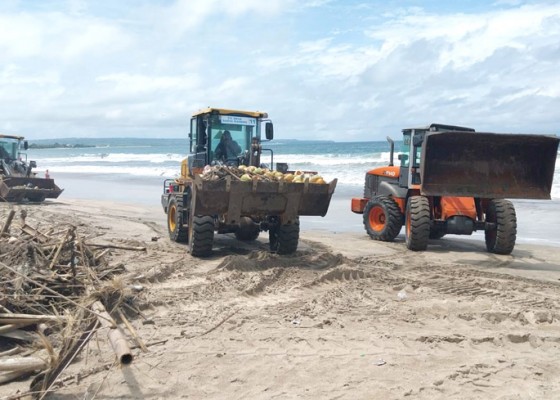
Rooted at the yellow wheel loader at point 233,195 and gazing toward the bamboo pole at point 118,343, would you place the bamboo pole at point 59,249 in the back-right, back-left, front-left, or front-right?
front-right

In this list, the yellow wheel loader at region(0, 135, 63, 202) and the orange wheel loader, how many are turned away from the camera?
0

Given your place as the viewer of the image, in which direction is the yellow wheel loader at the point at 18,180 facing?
facing the viewer and to the right of the viewer

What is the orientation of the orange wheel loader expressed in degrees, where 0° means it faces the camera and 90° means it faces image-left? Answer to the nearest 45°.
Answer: approximately 315°

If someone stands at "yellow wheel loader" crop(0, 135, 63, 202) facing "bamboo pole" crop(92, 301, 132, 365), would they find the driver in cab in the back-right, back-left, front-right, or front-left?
front-left

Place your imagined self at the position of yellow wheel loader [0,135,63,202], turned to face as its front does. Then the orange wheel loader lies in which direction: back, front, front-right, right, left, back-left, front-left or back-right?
front

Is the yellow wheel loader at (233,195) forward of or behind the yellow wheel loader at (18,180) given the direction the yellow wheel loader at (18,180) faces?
forward

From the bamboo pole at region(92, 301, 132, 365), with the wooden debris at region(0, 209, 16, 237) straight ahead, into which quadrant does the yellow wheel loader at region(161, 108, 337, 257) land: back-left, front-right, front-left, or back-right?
front-right
